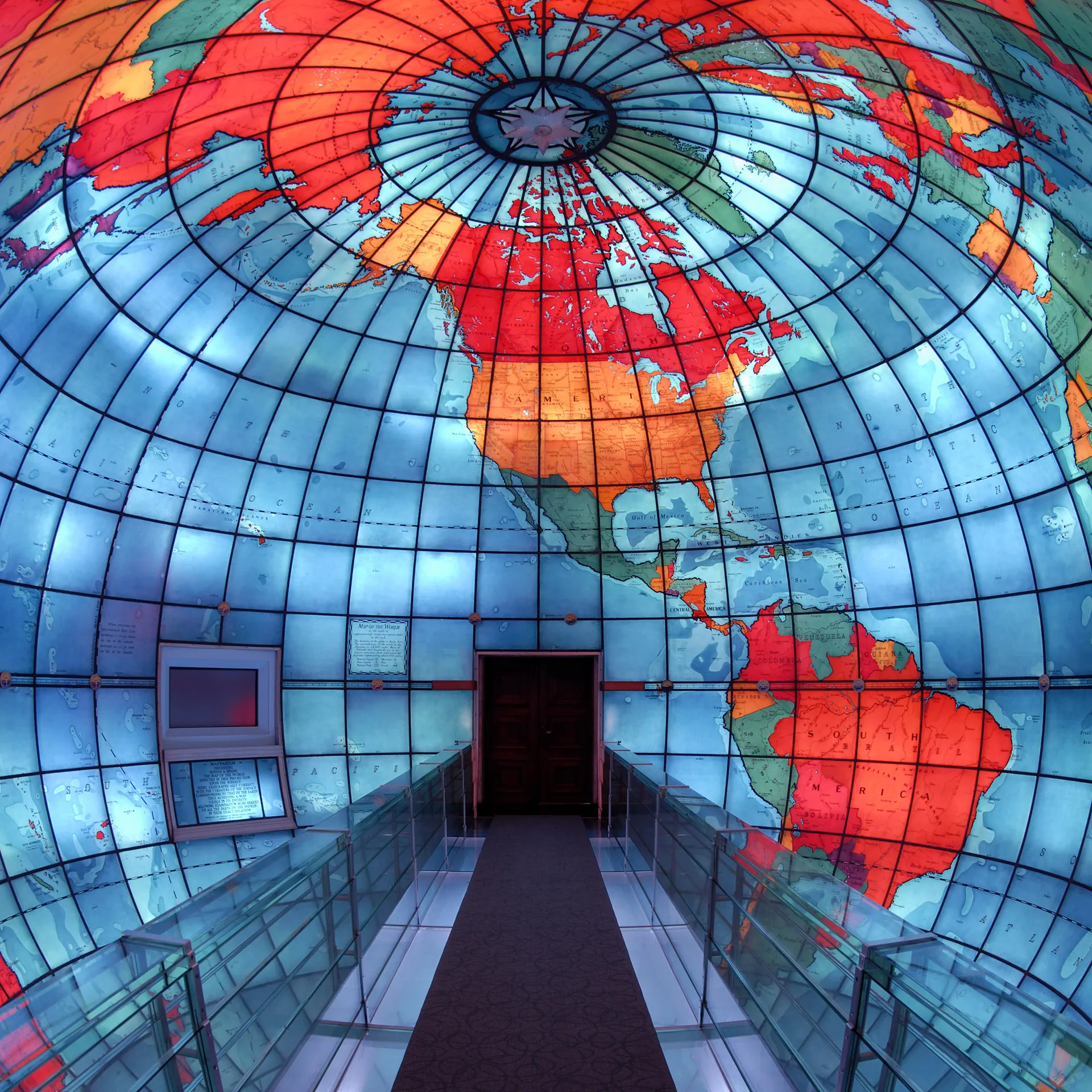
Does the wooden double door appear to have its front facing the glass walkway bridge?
yes

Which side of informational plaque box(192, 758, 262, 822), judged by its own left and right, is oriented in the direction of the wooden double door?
left

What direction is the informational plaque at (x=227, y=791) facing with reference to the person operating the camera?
facing the viewer

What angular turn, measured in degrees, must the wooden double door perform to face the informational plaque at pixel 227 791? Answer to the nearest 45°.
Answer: approximately 90° to its right

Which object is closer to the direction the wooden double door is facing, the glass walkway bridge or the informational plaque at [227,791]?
the glass walkway bridge

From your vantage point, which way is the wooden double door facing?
toward the camera

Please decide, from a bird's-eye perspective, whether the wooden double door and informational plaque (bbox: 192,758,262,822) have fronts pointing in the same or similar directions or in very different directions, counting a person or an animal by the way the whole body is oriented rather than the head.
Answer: same or similar directions

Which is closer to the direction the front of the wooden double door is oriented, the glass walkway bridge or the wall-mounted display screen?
the glass walkway bridge

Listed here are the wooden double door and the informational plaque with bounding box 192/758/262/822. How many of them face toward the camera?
2

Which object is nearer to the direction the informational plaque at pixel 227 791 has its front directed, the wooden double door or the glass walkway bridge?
the glass walkway bridge

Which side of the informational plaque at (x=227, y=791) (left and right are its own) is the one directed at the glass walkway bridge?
front
